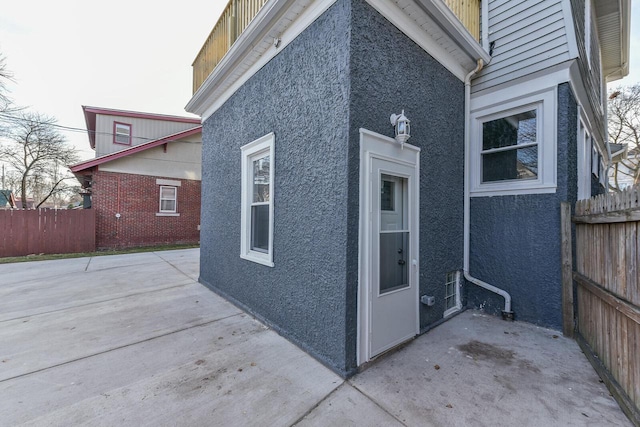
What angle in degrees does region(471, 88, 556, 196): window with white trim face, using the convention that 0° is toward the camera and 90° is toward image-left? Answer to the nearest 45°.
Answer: approximately 45°

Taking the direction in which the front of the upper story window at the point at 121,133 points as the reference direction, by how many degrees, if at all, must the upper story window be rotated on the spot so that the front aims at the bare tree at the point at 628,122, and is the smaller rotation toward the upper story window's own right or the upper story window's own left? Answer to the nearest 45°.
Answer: approximately 45° to the upper story window's own left

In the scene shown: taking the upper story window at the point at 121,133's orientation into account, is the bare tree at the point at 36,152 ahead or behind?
behind

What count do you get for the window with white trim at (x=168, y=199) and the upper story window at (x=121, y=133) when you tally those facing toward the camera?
2

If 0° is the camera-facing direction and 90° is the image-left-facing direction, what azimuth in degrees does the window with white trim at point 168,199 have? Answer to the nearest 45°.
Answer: approximately 0°

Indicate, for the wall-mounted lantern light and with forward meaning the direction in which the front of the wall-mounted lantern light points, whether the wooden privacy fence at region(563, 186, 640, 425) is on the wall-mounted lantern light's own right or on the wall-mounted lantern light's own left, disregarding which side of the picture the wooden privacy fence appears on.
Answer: on the wall-mounted lantern light's own left

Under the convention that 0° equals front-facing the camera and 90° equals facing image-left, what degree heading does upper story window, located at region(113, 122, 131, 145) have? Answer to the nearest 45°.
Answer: approximately 0°
